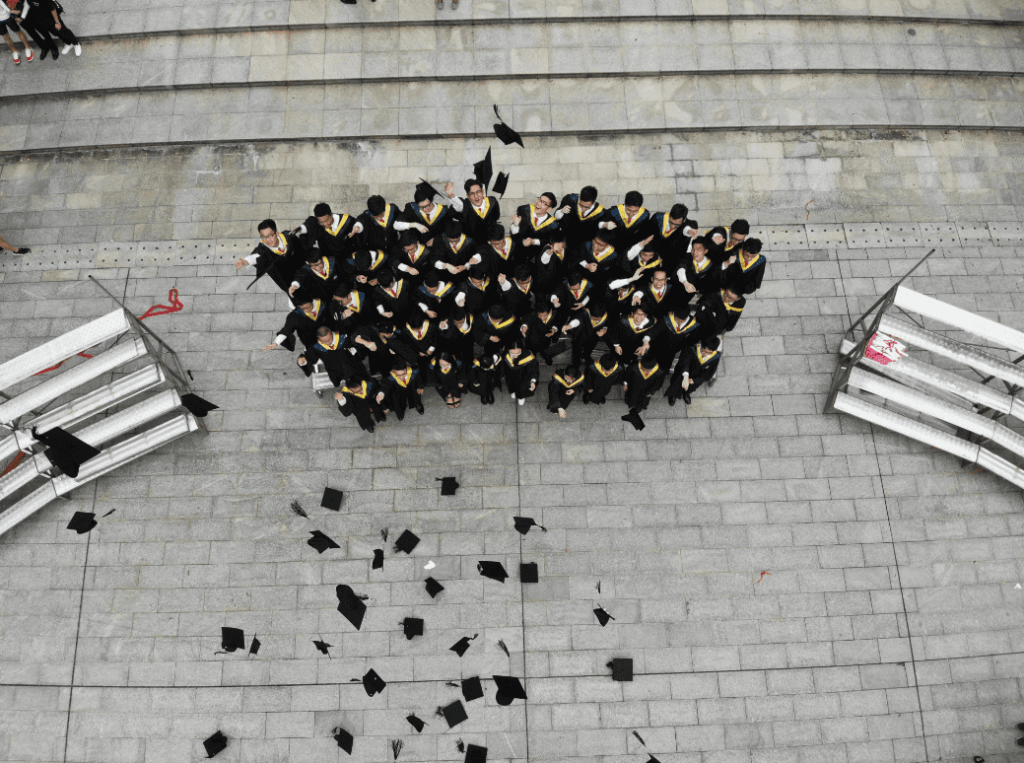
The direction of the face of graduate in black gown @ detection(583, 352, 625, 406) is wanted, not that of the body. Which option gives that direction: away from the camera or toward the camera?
toward the camera

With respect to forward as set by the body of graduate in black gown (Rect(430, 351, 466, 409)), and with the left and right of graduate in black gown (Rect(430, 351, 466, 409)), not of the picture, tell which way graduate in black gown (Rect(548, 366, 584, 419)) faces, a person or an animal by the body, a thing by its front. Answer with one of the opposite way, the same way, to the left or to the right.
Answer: the same way

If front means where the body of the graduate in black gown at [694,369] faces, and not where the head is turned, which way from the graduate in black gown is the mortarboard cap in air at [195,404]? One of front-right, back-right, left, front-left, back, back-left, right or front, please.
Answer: right

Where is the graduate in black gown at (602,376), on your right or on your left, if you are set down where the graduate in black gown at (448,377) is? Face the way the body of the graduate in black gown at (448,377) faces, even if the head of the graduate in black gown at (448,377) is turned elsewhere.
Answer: on your left

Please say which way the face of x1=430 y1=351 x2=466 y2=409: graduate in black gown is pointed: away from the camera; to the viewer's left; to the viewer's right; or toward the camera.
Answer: toward the camera

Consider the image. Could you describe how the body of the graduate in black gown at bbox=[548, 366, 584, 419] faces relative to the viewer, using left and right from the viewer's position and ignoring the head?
facing the viewer

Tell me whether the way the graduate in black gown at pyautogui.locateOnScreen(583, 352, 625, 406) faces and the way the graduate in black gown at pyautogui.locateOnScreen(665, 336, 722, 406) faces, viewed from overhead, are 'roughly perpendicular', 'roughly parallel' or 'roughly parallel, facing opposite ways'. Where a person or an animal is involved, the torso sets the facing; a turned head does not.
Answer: roughly parallel

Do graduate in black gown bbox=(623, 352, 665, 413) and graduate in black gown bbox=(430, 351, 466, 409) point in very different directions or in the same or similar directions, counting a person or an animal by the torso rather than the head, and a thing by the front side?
same or similar directions

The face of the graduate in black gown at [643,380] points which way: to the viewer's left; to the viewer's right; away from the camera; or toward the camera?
toward the camera

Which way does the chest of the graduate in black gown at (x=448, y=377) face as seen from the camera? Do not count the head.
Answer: toward the camera
